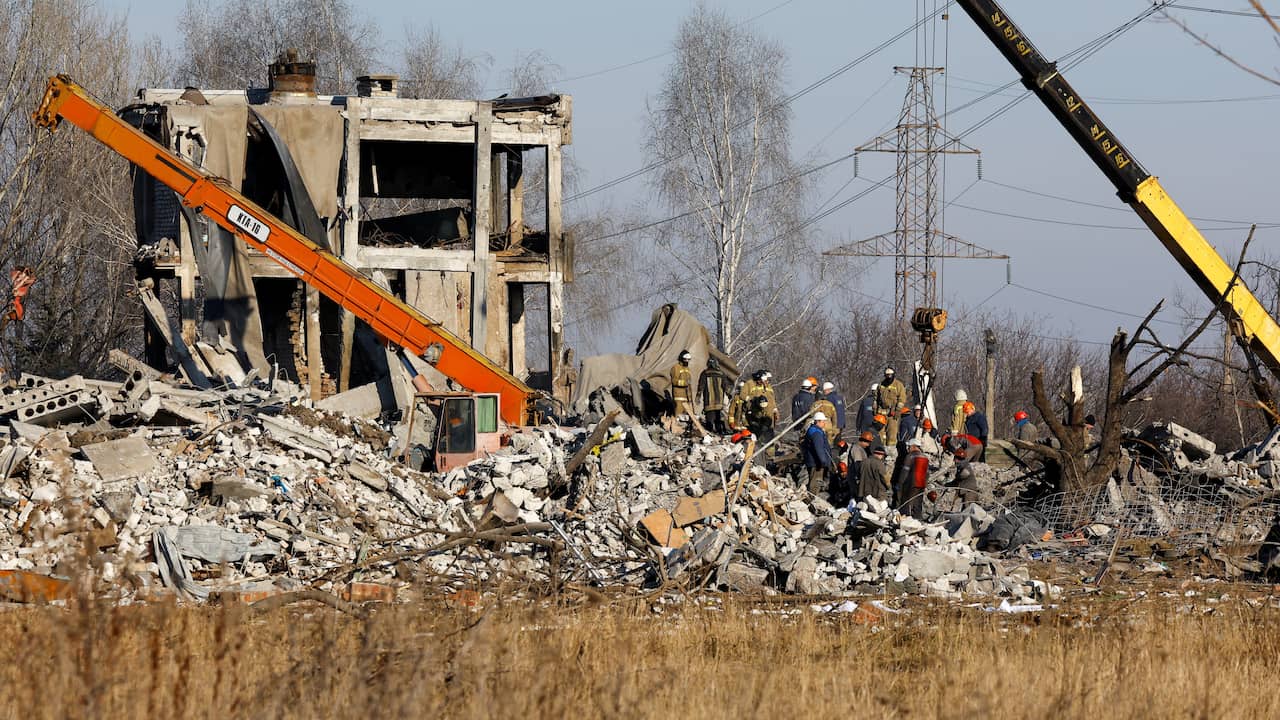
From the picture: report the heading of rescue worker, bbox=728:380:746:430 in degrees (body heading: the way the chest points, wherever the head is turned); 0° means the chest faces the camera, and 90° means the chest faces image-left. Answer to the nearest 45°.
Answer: approximately 270°

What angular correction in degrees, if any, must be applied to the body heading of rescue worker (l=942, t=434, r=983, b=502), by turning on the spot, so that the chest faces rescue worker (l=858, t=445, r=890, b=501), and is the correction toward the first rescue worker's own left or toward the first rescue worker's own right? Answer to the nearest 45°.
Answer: approximately 45° to the first rescue worker's own left

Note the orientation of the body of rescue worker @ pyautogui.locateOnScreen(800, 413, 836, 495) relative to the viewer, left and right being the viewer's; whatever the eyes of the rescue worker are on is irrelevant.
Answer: facing to the right of the viewer

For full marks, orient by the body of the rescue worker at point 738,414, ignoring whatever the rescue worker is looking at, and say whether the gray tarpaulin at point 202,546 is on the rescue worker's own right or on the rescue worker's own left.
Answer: on the rescue worker's own right
